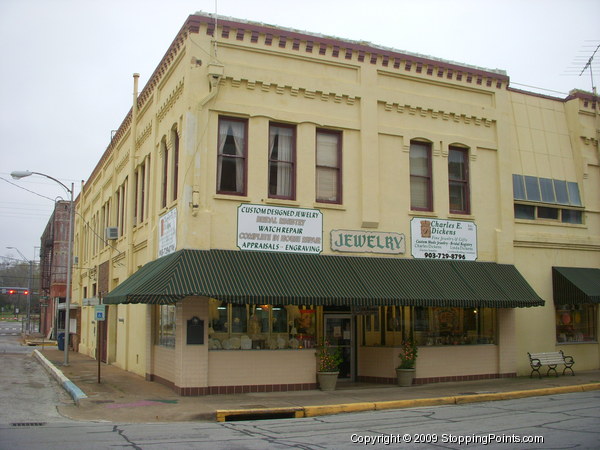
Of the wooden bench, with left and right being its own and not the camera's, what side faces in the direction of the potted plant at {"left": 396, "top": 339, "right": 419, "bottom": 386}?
right

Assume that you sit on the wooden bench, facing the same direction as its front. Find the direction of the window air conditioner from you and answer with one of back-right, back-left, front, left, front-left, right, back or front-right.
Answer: back-right

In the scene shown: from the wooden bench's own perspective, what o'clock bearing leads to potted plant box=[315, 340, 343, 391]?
The potted plant is roughly at 3 o'clock from the wooden bench.

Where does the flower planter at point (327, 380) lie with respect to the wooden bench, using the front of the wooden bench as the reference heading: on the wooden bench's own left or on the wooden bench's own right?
on the wooden bench's own right
